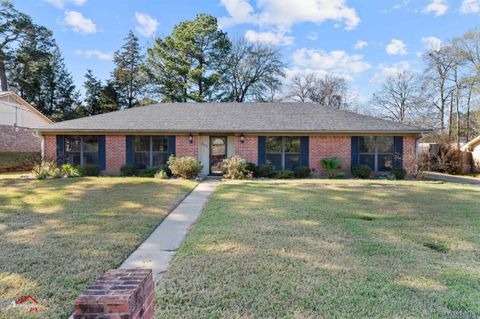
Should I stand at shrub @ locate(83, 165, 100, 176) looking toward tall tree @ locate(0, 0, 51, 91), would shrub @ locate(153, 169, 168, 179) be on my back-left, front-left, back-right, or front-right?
back-right

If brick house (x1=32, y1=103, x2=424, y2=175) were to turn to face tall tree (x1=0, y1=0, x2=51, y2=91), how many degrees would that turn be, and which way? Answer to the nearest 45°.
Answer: approximately 135° to its right

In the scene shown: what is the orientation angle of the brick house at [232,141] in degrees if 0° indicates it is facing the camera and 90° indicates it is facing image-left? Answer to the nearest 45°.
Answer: approximately 0°

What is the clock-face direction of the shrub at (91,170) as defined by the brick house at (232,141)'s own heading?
The shrub is roughly at 3 o'clock from the brick house.

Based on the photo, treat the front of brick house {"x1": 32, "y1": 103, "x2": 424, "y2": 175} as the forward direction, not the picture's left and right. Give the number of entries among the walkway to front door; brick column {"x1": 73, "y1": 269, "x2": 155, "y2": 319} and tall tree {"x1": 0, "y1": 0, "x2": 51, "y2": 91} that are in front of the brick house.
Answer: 2

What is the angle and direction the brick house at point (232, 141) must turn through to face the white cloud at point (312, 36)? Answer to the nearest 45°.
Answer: approximately 135° to its left

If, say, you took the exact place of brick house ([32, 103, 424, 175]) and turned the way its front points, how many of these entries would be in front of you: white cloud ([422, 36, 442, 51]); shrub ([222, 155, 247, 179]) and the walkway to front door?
2

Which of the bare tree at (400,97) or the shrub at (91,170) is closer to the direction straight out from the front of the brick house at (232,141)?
the shrub

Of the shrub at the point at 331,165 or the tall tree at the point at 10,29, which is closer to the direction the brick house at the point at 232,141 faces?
the shrub

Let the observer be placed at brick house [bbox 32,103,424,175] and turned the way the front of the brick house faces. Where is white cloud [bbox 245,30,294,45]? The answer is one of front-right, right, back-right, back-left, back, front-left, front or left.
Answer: back

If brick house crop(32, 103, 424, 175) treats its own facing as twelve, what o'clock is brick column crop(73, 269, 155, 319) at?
The brick column is roughly at 12 o'clock from the brick house.

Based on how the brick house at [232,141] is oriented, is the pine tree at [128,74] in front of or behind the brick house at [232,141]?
behind

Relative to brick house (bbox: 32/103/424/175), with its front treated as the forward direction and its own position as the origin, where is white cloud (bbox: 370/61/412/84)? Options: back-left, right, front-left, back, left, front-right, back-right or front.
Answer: back-left

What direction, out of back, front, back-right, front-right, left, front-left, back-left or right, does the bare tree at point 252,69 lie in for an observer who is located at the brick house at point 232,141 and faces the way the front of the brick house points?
back
